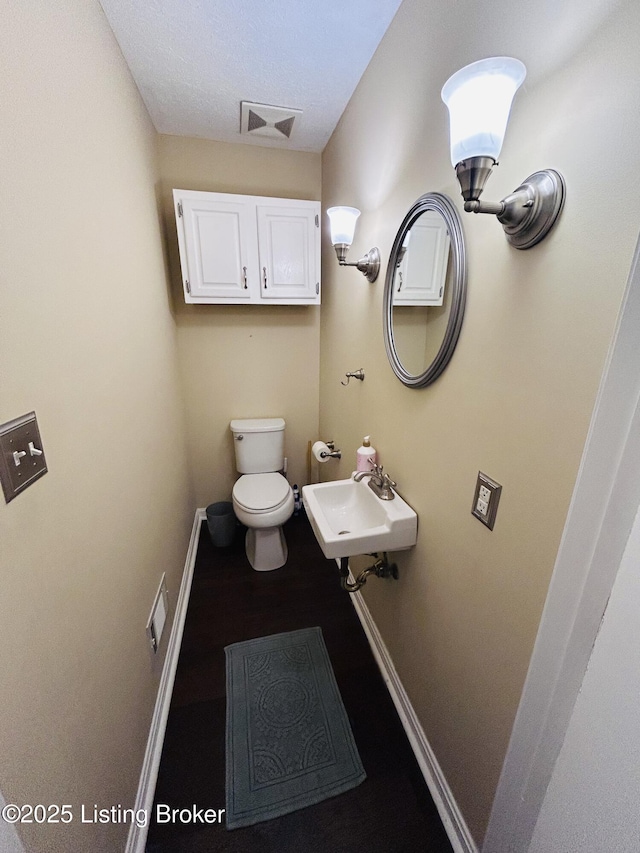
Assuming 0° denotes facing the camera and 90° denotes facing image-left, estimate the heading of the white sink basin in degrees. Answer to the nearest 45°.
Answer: approximately 90°

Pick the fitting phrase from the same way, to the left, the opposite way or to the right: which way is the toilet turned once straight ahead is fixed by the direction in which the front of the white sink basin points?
to the left

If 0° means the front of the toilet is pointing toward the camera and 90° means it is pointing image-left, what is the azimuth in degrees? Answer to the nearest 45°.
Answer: approximately 0°

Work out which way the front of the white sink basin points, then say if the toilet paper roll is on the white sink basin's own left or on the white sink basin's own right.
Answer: on the white sink basin's own right

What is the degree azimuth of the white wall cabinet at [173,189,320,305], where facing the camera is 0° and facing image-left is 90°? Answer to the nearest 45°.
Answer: approximately 0°

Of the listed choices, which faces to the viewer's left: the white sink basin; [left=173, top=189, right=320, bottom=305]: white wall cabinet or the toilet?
the white sink basin
